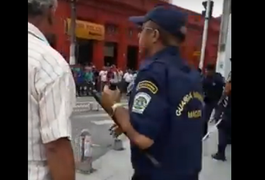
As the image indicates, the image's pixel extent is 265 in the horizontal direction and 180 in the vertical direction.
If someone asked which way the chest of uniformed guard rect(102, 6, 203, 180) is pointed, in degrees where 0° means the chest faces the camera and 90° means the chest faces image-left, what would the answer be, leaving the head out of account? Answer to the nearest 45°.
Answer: approximately 135°

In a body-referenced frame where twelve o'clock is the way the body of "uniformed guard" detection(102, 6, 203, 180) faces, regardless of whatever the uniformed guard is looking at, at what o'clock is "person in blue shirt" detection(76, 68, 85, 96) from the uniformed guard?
The person in blue shirt is roughly at 1 o'clock from the uniformed guard.

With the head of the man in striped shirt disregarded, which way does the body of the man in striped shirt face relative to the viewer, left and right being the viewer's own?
facing away from the viewer and to the right of the viewer

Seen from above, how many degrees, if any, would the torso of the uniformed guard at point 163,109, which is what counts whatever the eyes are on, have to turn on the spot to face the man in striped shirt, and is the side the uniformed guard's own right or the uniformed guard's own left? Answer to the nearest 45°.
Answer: approximately 90° to the uniformed guard's own left

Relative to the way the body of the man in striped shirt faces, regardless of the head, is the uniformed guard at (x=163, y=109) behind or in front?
in front

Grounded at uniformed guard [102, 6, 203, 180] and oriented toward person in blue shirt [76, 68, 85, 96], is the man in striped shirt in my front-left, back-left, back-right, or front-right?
back-left

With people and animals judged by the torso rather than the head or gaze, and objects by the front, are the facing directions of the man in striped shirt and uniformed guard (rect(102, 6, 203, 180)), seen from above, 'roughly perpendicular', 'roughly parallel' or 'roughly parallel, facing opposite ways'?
roughly perpendicular

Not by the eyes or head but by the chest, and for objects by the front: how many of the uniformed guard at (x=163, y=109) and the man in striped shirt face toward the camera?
0

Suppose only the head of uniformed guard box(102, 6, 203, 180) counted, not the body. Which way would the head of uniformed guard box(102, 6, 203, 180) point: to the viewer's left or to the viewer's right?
to the viewer's left

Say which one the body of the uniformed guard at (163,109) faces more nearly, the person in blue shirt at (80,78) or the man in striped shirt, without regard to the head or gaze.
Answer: the person in blue shirt

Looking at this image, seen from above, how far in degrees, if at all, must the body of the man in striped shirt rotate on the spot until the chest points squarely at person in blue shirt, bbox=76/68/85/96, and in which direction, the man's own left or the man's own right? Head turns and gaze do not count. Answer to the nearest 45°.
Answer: approximately 45° to the man's own left
